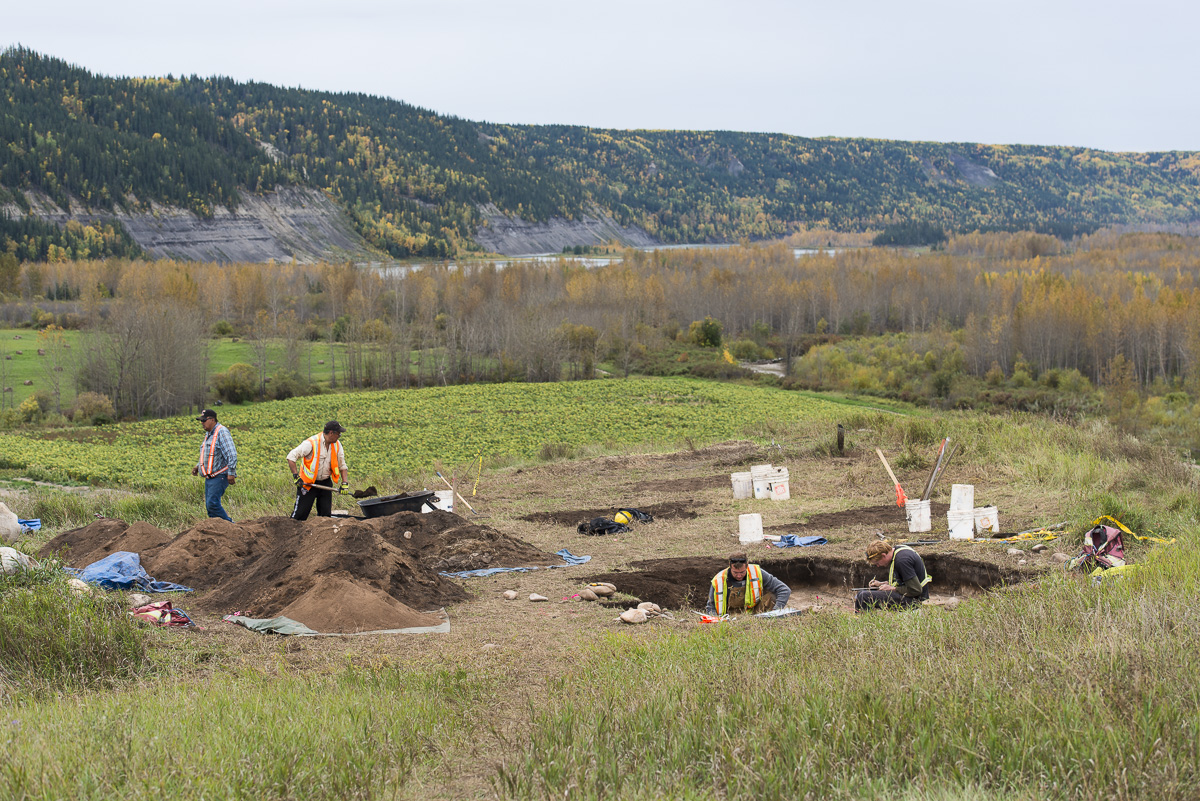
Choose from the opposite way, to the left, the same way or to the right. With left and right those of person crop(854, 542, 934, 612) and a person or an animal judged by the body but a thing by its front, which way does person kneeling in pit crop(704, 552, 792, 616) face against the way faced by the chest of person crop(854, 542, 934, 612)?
to the left

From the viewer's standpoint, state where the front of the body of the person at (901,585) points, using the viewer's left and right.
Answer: facing to the left of the viewer

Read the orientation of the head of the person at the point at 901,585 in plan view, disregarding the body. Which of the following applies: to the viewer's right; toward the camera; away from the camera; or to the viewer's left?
to the viewer's left

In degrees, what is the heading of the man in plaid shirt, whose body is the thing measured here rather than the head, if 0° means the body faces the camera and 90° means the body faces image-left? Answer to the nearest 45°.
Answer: approximately 45°

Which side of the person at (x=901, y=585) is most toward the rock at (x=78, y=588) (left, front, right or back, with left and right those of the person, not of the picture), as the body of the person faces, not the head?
front

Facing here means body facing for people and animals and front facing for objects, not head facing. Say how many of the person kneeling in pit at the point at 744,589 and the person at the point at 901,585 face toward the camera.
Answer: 1

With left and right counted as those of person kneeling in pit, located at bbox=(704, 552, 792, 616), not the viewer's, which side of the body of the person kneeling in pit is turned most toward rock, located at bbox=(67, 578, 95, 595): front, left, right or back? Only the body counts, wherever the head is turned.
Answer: right

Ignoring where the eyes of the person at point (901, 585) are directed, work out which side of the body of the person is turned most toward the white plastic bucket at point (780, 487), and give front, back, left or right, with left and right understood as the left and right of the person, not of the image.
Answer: right
